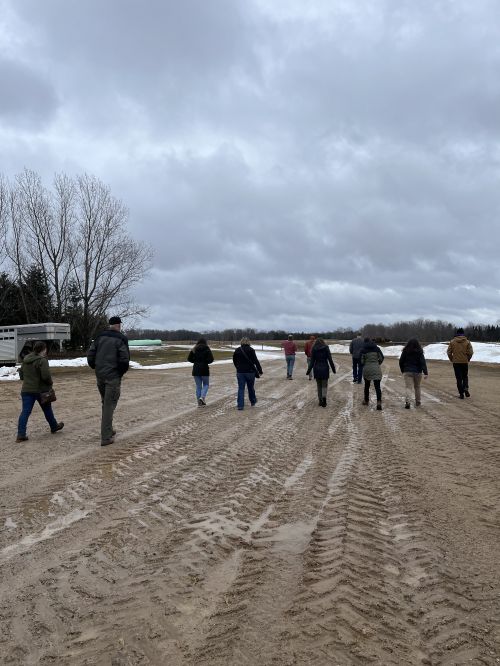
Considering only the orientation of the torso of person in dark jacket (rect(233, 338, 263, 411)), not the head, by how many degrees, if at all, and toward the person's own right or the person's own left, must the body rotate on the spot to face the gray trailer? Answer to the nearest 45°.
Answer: approximately 45° to the person's own left

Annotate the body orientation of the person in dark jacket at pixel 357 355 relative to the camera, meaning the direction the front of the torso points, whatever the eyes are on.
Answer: away from the camera

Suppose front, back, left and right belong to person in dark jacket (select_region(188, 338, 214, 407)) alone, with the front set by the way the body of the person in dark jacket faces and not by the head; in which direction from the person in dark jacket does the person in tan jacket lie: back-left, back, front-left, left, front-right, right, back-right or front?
right

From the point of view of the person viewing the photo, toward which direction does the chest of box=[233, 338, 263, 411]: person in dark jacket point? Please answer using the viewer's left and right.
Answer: facing away from the viewer

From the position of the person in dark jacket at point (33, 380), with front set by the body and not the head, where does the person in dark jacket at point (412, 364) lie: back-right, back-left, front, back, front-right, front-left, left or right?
front-right

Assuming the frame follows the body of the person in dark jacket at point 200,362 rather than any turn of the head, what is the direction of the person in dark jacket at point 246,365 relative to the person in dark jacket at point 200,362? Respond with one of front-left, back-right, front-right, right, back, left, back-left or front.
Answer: right

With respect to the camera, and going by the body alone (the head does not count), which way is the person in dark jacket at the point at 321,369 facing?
away from the camera

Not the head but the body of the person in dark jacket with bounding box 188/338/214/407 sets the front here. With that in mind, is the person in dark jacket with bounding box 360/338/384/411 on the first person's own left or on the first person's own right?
on the first person's own right

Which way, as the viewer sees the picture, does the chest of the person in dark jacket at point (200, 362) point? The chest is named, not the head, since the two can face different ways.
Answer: away from the camera

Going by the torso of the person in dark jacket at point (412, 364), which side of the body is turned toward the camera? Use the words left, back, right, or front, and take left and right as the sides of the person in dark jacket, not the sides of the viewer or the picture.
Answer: back

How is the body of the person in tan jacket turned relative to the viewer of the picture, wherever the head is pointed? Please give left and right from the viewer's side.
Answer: facing away from the viewer
